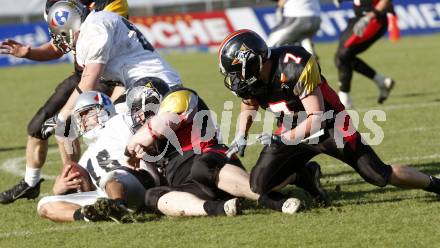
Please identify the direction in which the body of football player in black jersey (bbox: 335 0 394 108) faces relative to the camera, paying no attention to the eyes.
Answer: to the viewer's left

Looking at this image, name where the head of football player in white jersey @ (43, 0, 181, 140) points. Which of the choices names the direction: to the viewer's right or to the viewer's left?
to the viewer's left

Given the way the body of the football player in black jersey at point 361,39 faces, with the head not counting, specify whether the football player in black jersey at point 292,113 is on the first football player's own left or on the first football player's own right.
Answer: on the first football player's own left
